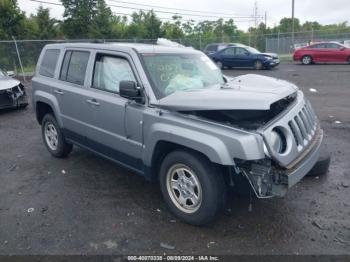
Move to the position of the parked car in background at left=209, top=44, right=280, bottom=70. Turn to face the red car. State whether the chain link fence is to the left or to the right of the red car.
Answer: left

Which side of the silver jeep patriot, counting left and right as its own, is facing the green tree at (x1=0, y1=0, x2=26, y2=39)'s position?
back

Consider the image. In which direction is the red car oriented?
to the viewer's right

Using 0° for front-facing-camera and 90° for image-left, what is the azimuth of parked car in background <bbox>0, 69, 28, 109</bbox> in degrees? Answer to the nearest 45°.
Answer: approximately 315°

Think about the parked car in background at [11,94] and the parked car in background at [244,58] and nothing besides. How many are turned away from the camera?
0

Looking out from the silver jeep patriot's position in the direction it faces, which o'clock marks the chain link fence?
The chain link fence is roughly at 8 o'clock from the silver jeep patriot.

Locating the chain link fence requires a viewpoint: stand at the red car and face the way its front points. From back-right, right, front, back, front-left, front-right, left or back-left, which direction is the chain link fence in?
left

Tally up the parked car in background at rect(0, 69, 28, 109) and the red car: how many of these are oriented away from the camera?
0

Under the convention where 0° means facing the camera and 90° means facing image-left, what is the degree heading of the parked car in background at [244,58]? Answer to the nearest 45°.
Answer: approximately 315°
